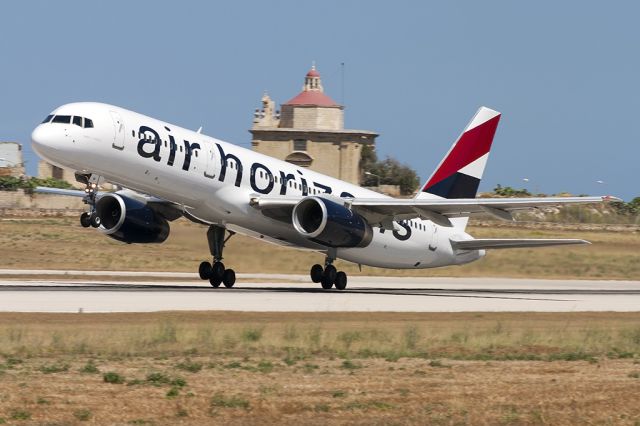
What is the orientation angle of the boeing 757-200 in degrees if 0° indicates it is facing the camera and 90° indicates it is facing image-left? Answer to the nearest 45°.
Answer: approximately 45°
